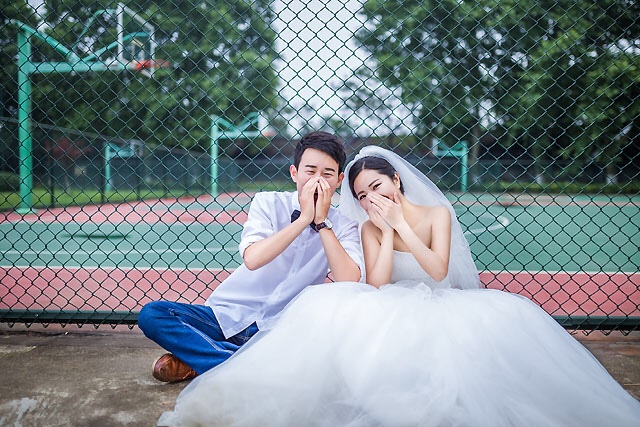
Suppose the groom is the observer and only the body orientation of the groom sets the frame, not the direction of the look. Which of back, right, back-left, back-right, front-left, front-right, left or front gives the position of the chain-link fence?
back

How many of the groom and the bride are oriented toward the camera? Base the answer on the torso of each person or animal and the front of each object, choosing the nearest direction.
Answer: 2

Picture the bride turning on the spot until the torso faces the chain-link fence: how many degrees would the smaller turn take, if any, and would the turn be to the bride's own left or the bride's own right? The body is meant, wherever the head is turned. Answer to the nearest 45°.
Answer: approximately 180°

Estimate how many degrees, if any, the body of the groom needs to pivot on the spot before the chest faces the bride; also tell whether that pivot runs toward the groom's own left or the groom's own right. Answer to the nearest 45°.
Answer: approximately 45° to the groom's own left

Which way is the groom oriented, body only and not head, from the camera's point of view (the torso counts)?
toward the camera

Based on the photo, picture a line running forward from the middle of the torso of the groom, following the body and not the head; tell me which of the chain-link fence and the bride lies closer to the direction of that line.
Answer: the bride
